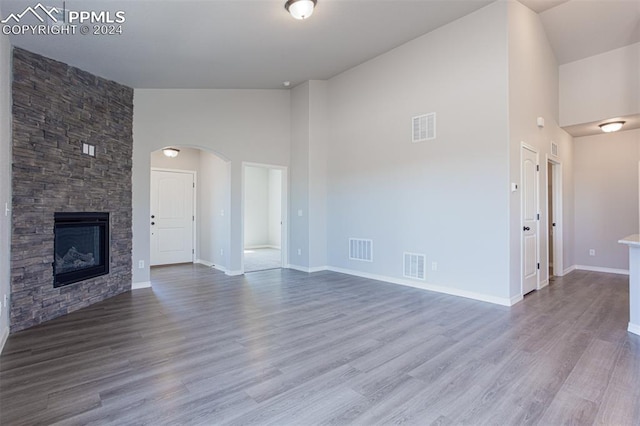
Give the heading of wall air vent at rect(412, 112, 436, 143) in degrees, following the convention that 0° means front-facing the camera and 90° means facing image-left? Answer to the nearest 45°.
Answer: approximately 45°

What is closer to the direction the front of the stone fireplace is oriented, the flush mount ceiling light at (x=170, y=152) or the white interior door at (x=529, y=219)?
the white interior door

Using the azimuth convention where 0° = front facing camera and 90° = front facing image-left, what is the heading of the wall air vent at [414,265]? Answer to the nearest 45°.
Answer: approximately 45°

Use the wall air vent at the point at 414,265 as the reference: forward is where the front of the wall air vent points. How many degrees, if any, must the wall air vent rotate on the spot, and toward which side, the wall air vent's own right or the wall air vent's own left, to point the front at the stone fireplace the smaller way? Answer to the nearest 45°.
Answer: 0° — it already faces it

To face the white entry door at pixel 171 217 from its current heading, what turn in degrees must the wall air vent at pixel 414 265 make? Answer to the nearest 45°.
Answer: approximately 45° to its right

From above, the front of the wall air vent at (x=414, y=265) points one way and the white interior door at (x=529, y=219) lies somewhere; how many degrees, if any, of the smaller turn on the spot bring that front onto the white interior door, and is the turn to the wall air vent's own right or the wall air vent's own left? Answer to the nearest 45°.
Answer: approximately 135° to the wall air vent's own left
